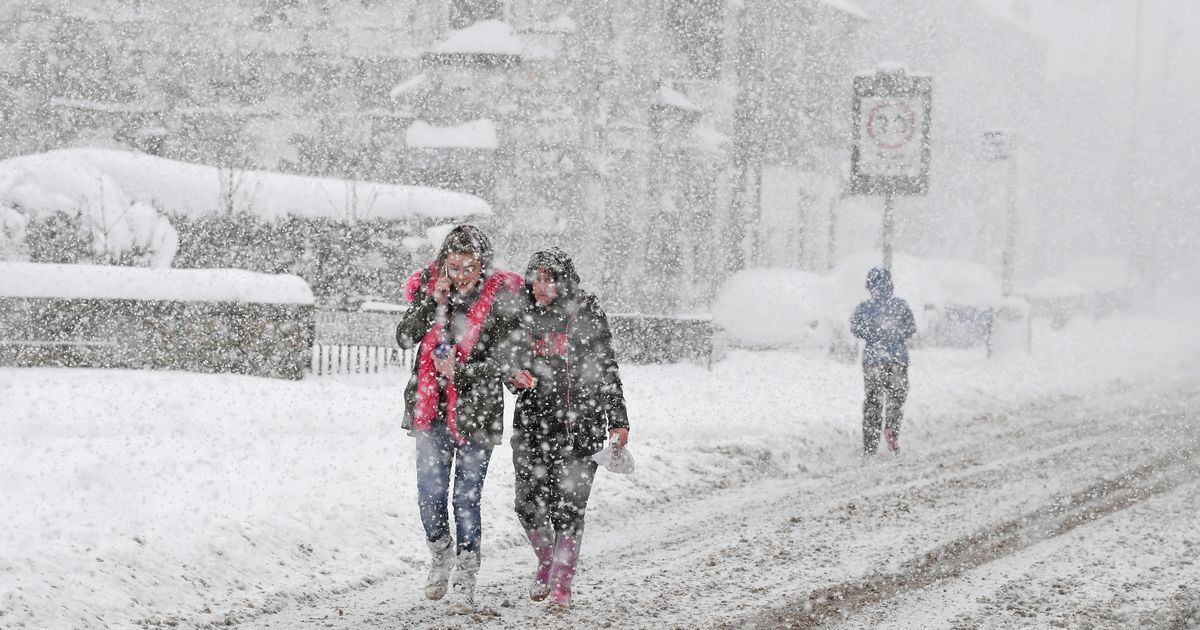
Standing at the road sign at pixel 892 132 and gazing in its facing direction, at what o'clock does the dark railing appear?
The dark railing is roughly at 2 o'clock from the road sign.

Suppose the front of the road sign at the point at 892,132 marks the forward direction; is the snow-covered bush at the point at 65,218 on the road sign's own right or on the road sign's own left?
on the road sign's own right

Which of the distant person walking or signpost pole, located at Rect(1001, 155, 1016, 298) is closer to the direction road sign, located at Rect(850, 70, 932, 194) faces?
the distant person walking

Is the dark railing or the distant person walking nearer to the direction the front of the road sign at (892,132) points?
the distant person walking

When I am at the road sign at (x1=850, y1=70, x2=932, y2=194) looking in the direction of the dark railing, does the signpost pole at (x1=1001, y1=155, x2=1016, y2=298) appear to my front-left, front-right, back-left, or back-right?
back-right

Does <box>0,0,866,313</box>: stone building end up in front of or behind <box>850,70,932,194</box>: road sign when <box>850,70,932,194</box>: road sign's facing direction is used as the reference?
behind

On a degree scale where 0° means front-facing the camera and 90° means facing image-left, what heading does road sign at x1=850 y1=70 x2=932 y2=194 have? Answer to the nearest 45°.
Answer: approximately 0°

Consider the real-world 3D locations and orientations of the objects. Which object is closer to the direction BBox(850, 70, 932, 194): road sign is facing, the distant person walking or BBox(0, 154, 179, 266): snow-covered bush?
the distant person walking

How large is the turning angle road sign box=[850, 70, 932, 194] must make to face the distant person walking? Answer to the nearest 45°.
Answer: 0° — it already faces them

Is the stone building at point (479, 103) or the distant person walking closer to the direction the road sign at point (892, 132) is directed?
the distant person walking
